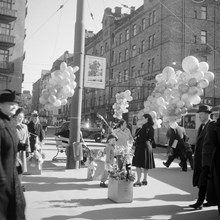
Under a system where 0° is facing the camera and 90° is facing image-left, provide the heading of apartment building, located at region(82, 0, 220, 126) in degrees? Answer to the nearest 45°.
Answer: approximately 45°

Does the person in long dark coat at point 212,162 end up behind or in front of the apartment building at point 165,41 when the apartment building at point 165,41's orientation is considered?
in front

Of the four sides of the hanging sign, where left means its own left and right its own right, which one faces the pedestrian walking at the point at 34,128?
right

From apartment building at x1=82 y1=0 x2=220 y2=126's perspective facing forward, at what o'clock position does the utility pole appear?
The utility pole is roughly at 11 o'clock from the apartment building.

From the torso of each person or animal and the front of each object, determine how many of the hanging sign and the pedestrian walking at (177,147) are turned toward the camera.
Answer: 1

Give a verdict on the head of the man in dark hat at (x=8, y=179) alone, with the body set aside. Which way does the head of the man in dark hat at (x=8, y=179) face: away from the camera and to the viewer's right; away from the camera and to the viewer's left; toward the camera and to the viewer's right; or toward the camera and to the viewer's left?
toward the camera and to the viewer's right

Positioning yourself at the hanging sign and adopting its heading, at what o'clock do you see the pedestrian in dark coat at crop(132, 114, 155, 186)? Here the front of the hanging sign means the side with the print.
The pedestrian in dark coat is roughly at 11 o'clock from the hanging sign.

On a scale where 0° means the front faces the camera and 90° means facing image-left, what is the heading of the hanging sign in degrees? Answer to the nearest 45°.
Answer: approximately 0°
